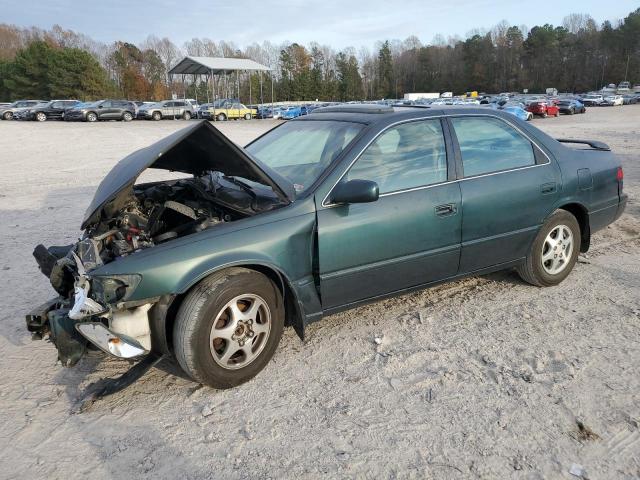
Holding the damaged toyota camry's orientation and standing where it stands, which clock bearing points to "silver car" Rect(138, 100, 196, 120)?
The silver car is roughly at 4 o'clock from the damaged toyota camry.

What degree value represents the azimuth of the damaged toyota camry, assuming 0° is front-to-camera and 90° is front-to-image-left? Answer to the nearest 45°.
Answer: approximately 45°

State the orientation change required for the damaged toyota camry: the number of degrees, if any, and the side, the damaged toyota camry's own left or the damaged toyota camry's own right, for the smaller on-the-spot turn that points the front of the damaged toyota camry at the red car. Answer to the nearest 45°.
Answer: approximately 180°

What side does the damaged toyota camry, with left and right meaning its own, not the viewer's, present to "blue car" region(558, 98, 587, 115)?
back

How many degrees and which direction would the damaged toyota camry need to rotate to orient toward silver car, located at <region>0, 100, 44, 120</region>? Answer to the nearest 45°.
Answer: approximately 90° to its right

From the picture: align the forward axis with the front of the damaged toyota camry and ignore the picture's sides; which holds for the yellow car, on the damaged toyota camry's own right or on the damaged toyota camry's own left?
on the damaged toyota camry's own right

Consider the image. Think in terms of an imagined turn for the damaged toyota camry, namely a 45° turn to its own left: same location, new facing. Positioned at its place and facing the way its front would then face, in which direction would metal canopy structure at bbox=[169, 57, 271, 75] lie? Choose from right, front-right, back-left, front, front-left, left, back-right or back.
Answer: back
